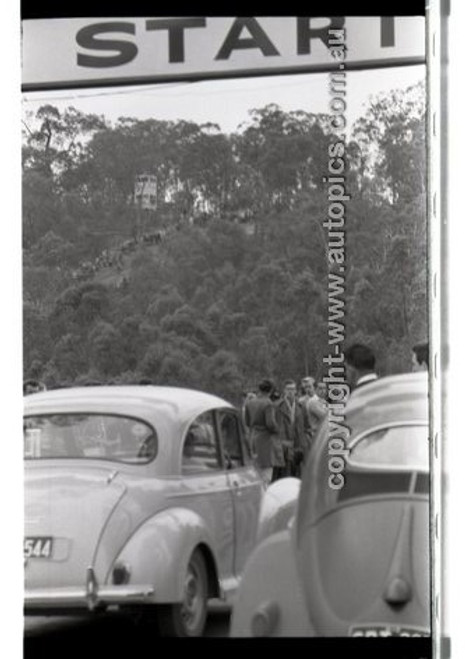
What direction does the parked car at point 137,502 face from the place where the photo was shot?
facing away from the viewer and to the right of the viewer

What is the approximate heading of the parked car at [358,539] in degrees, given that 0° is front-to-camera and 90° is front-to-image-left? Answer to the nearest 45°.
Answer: approximately 180°

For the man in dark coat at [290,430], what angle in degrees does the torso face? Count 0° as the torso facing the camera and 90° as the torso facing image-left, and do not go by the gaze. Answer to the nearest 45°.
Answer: approximately 0°
